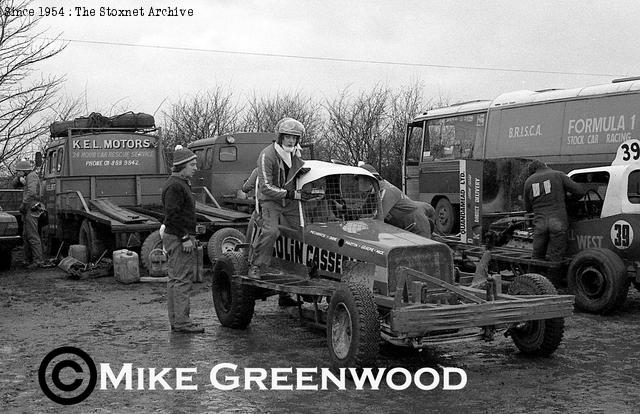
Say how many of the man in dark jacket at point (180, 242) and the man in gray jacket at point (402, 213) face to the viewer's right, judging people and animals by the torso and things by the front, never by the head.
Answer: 1

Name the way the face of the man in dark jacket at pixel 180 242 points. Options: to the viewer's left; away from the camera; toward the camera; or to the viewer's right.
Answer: to the viewer's right

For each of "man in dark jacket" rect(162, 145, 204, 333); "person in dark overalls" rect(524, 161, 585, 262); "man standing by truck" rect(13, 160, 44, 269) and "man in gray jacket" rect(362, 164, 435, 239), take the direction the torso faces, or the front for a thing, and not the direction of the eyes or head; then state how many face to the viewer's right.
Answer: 1

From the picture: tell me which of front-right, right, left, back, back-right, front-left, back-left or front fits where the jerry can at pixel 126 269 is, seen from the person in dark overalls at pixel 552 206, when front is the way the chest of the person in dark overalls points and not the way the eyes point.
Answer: left

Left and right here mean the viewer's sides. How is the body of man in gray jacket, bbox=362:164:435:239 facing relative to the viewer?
facing to the left of the viewer

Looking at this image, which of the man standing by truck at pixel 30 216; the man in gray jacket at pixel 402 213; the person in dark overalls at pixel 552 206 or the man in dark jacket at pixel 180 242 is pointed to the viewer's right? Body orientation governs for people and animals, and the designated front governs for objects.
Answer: the man in dark jacket at pixel 180 242

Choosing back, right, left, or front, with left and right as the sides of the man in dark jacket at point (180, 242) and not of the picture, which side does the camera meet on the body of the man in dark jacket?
right

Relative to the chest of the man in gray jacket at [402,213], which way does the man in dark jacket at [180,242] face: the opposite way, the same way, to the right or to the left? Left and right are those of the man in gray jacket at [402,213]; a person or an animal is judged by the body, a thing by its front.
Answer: the opposite way

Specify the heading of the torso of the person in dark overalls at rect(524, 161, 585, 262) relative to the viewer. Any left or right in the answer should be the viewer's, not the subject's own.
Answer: facing away from the viewer
